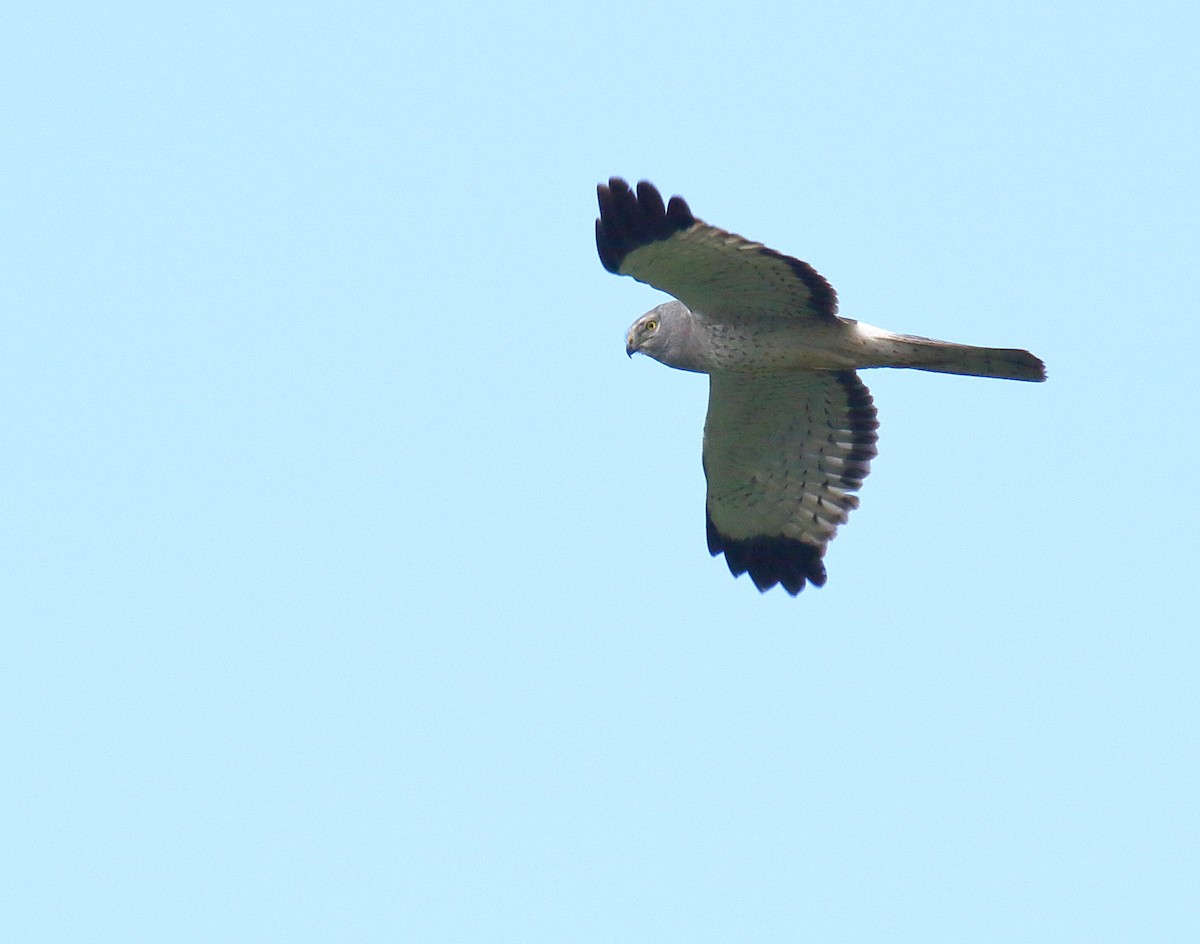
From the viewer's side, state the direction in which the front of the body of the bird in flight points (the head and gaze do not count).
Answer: to the viewer's left
